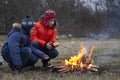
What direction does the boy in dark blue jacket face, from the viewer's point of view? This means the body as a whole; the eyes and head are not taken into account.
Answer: to the viewer's right

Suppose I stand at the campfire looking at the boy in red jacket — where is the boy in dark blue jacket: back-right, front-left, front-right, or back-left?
front-left

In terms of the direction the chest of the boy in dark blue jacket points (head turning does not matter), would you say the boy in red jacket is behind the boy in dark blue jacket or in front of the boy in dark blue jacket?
in front

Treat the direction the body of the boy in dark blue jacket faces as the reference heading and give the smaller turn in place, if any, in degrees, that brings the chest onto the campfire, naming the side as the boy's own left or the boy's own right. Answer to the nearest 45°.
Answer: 0° — they already face it

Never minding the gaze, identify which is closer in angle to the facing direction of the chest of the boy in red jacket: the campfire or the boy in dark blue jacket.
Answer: the campfire

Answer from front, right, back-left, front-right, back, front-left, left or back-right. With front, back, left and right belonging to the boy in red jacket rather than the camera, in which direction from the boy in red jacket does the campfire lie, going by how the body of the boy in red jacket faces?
front

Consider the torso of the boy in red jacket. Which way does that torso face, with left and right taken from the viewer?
facing the viewer and to the right of the viewer

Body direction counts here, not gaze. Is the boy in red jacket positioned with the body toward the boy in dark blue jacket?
no

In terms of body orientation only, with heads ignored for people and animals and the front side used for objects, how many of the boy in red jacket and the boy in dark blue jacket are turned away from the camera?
0
